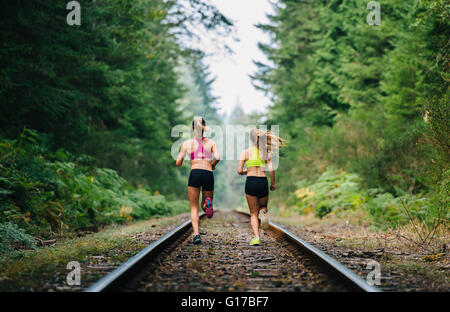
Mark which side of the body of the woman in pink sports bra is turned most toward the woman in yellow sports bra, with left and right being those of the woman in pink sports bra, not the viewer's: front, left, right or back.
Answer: right

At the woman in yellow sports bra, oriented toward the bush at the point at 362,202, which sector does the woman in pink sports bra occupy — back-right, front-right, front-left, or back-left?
back-left

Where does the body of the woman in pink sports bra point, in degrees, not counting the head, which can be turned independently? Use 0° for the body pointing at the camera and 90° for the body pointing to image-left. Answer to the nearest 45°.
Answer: approximately 180°

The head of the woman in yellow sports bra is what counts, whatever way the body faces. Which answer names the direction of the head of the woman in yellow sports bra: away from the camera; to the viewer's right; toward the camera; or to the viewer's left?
away from the camera

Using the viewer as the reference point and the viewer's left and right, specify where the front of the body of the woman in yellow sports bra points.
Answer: facing away from the viewer

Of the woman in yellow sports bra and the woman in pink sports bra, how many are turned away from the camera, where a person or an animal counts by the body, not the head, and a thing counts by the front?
2

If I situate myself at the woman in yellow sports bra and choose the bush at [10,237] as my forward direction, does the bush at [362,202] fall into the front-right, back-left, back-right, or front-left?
back-right
